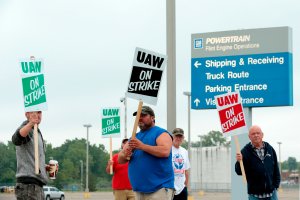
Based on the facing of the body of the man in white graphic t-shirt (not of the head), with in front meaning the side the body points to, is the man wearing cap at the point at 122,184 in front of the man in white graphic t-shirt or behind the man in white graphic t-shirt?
behind

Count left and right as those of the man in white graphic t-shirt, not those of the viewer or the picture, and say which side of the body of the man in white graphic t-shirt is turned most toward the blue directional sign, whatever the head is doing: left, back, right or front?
back

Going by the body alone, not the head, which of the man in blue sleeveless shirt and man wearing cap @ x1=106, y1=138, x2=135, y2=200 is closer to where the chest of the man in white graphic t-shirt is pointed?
the man in blue sleeveless shirt

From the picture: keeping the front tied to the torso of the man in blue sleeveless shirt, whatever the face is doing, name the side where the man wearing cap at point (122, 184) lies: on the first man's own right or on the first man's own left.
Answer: on the first man's own right

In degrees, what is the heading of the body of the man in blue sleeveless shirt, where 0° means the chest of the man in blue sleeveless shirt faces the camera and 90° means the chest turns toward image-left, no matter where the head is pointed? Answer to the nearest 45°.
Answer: approximately 45°

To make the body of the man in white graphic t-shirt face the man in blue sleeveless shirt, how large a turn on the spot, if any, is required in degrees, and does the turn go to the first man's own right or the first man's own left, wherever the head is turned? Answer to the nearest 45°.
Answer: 0° — they already face them

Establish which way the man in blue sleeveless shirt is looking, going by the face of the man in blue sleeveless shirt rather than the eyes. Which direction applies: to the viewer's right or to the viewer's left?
to the viewer's left
